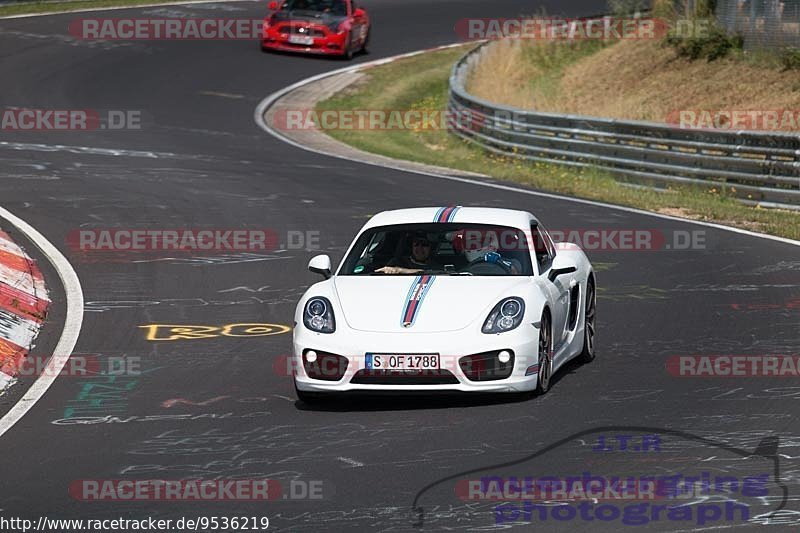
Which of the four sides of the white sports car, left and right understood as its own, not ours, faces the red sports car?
back

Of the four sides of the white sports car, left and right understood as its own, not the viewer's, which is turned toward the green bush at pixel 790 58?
back

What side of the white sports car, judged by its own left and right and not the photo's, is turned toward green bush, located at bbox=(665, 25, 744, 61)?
back

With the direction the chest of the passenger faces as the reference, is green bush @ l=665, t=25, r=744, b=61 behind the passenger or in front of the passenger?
behind

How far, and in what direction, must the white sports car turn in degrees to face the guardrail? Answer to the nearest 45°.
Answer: approximately 180°

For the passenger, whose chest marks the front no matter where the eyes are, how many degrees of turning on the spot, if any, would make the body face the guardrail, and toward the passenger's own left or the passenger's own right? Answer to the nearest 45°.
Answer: approximately 180°

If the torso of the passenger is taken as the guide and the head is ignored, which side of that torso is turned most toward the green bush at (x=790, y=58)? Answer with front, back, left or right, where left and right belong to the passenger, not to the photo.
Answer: back
